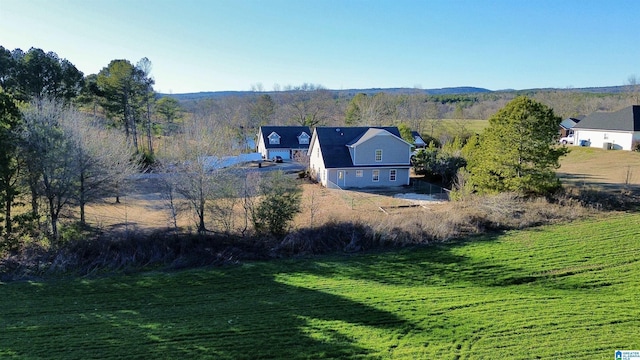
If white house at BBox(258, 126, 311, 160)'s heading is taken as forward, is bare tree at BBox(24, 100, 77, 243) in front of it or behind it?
in front

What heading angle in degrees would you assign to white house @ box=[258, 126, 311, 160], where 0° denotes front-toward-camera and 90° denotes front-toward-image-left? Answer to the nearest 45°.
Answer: approximately 0°

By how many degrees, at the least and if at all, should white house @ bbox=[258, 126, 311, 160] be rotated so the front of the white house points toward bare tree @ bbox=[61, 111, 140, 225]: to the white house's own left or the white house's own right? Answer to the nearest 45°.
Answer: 0° — it already faces it

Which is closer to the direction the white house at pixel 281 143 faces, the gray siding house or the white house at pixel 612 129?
the gray siding house

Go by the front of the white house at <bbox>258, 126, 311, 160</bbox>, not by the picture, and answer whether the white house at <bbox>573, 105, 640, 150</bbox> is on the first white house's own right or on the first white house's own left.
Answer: on the first white house's own left

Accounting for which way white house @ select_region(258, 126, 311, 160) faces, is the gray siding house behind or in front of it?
in front
